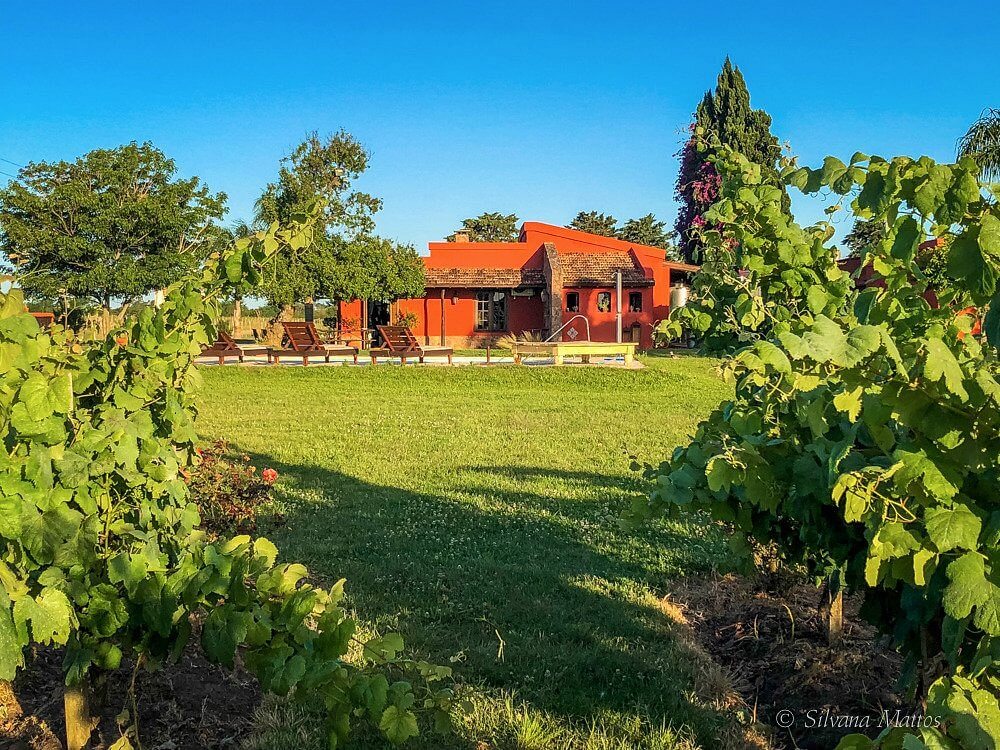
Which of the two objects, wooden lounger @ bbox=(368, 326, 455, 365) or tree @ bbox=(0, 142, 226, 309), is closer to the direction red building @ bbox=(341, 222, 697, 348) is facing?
the wooden lounger

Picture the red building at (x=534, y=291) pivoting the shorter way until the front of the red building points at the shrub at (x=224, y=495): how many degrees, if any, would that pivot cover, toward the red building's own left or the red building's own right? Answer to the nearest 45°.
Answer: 0° — it already faces it

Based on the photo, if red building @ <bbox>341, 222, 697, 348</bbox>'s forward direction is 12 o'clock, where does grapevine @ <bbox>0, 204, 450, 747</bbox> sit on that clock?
The grapevine is roughly at 12 o'clock from the red building.

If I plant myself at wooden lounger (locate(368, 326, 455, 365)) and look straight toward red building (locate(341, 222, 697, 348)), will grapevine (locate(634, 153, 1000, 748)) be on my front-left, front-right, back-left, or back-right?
back-right

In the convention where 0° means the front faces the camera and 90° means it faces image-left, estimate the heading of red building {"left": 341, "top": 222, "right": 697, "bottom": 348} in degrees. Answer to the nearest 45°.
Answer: approximately 0°

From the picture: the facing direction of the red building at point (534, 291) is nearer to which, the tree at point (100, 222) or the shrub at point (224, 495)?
the shrub

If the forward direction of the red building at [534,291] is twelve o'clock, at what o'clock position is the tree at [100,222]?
The tree is roughly at 3 o'clock from the red building.

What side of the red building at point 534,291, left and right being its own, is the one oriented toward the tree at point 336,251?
right

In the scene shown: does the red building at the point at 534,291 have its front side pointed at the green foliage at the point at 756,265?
yes

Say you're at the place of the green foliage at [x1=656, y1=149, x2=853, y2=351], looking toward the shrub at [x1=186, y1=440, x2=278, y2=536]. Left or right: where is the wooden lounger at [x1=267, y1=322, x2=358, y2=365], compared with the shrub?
right
